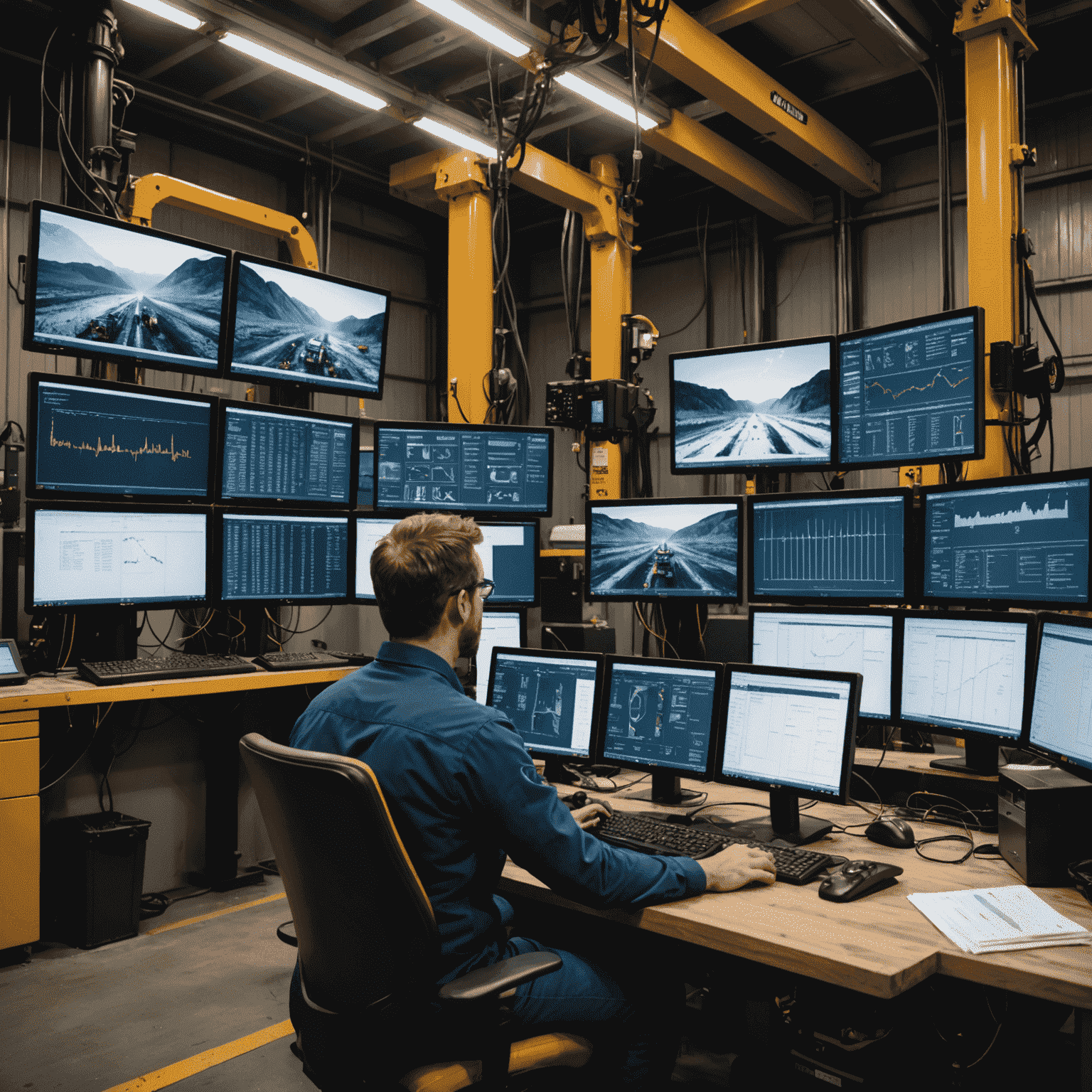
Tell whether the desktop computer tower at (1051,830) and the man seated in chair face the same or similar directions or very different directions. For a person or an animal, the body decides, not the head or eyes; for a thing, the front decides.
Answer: very different directions

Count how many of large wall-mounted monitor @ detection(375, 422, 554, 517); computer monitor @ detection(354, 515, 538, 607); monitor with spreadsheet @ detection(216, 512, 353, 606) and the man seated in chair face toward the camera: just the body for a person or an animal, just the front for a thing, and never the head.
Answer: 3

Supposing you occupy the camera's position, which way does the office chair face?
facing away from the viewer and to the right of the viewer

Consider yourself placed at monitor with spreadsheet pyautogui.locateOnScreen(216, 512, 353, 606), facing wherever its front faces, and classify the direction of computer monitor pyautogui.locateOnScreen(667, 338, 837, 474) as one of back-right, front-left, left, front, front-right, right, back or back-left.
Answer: front-left

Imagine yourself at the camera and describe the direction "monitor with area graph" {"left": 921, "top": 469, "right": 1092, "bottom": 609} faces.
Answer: facing the viewer and to the left of the viewer

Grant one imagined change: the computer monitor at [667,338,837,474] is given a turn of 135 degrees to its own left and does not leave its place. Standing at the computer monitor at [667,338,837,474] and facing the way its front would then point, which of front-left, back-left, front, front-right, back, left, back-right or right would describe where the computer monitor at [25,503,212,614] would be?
back

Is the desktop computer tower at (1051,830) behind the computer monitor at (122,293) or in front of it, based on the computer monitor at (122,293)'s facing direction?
in front

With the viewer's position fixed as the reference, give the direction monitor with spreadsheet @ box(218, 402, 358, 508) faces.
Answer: facing the viewer and to the right of the viewer

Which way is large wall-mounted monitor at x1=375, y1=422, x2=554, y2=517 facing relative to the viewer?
toward the camera

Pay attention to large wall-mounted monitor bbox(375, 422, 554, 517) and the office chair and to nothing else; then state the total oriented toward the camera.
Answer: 1

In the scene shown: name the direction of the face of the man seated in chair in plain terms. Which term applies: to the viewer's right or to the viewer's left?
to the viewer's right

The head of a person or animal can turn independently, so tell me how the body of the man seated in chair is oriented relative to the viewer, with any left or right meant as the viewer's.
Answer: facing away from the viewer and to the right of the viewer

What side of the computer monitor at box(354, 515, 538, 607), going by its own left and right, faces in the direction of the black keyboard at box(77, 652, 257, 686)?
right

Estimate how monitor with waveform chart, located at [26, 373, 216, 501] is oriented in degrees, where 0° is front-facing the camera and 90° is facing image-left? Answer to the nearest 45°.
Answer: approximately 315°
